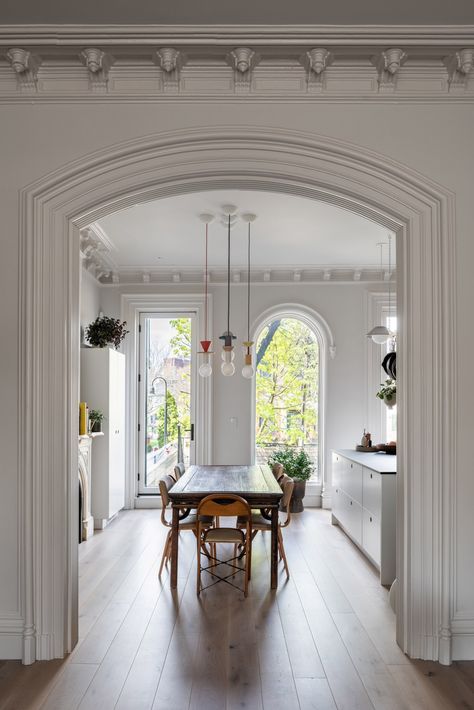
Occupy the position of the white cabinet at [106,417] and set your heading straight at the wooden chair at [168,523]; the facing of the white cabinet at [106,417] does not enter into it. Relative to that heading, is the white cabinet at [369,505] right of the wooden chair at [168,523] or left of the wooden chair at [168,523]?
left

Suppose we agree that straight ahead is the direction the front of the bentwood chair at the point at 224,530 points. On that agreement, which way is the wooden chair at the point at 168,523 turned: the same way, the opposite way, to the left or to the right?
to the right

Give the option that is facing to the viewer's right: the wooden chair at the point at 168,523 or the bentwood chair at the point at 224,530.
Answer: the wooden chair

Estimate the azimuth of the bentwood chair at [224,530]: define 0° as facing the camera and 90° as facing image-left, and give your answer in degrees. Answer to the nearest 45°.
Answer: approximately 180°

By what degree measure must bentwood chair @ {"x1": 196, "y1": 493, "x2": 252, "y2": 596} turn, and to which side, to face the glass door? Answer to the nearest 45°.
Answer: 0° — it already faces it

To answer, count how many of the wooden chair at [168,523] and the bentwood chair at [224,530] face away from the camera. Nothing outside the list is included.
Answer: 1

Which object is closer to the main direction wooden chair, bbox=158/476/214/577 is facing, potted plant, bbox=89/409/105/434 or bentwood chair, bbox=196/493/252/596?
the bentwood chair

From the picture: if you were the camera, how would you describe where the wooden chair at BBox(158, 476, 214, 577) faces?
facing to the right of the viewer
